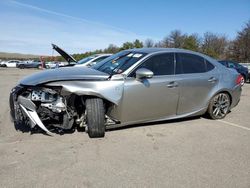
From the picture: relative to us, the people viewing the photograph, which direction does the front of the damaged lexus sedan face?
facing the viewer and to the left of the viewer
